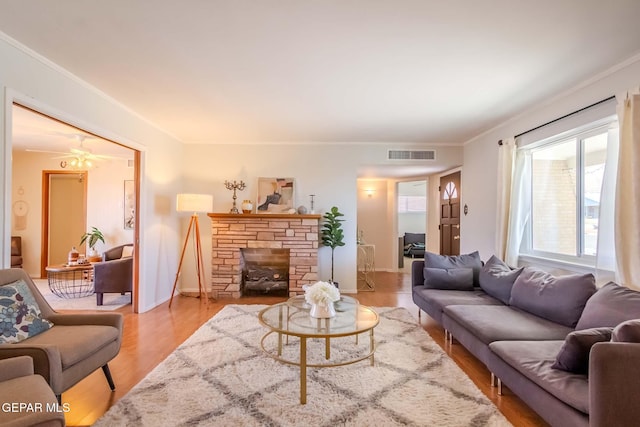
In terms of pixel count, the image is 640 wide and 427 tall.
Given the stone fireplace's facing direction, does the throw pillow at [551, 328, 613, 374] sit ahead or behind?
ahead

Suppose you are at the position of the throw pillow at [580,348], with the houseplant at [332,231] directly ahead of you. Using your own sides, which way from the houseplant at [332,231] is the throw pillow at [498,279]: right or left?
right

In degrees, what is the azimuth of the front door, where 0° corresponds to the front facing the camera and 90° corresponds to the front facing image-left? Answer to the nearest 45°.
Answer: approximately 45°

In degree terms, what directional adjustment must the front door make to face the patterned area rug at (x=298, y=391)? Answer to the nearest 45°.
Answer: approximately 45° to its left

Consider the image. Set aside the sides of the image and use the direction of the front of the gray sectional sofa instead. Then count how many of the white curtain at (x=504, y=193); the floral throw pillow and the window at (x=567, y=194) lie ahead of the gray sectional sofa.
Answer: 1

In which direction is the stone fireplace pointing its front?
toward the camera

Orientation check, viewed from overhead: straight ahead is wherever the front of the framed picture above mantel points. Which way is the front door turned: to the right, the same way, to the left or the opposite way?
to the right

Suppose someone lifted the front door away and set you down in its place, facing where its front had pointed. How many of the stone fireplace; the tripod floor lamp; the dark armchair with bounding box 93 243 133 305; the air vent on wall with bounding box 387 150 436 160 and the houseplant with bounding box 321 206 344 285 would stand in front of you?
5

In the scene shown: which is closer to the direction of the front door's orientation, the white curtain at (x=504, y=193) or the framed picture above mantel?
the framed picture above mantel

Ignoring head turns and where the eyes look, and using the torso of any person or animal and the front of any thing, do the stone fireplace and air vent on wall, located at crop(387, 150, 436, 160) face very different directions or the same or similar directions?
same or similar directions

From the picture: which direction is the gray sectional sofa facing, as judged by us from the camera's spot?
facing the viewer and to the left of the viewer

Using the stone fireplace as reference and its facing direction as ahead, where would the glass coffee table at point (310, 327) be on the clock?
The glass coffee table is roughly at 12 o'clock from the stone fireplace.

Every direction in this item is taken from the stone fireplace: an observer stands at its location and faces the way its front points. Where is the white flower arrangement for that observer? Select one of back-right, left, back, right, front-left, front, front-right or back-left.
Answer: front

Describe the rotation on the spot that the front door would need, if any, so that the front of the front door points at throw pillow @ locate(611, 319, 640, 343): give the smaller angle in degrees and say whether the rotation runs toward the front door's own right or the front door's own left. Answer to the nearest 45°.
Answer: approximately 45° to the front door's own left

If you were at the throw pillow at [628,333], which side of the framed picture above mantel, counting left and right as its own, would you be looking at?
front

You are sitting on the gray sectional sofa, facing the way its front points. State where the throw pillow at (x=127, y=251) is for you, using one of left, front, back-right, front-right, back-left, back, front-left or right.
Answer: front-right

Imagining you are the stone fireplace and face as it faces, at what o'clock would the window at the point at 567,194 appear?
The window is roughly at 10 o'clock from the stone fireplace.

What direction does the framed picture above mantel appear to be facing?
toward the camera
